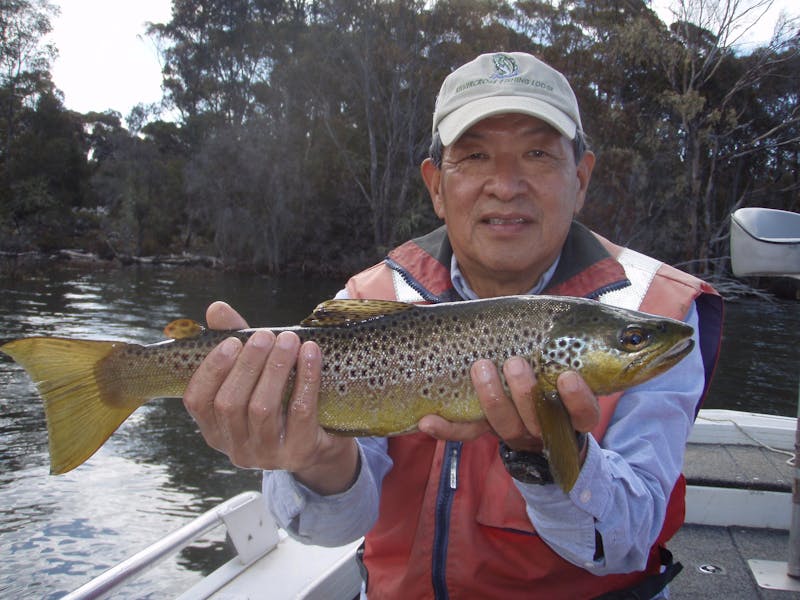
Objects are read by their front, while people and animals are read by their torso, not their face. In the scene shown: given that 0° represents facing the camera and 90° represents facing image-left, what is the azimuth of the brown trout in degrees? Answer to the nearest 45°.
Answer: approximately 270°

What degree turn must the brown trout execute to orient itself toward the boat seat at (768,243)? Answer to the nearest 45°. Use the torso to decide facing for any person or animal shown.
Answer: approximately 45° to its left

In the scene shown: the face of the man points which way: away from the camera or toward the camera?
toward the camera
